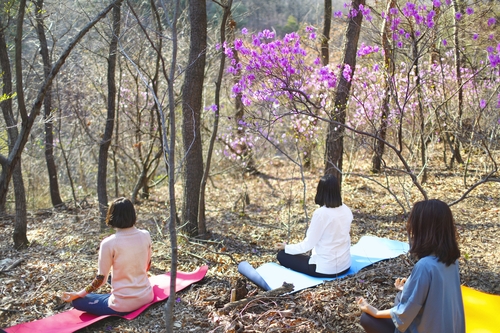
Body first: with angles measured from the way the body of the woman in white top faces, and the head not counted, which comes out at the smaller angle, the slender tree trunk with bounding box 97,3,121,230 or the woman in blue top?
the slender tree trunk

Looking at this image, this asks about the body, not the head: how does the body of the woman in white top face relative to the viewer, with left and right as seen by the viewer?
facing away from the viewer and to the left of the viewer

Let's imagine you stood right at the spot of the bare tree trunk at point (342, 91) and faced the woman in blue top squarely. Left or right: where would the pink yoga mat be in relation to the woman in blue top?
right

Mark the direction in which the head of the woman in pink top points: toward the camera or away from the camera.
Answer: away from the camera

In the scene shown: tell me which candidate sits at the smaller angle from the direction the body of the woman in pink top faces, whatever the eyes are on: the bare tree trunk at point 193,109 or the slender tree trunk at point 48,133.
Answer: the slender tree trunk

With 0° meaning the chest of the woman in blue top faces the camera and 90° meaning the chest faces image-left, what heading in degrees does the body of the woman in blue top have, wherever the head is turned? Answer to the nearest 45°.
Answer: approximately 135°

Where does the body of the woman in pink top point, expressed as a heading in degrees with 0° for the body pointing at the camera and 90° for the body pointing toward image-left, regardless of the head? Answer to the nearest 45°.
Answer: approximately 135°

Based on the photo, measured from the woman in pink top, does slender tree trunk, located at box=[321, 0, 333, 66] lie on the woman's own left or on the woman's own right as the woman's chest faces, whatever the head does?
on the woman's own right
